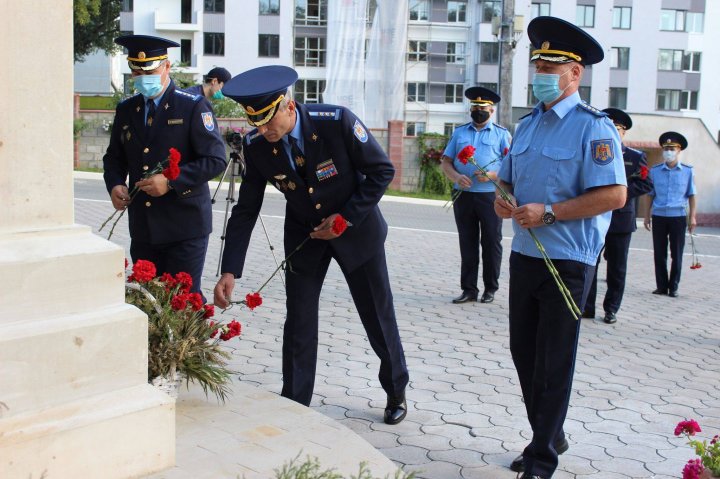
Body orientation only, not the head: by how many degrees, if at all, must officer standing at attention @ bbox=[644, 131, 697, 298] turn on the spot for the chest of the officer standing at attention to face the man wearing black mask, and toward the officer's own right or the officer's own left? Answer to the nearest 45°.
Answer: approximately 45° to the officer's own right

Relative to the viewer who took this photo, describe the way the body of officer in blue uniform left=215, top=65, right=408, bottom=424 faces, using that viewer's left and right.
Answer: facing the viewer and to the left of the viewer

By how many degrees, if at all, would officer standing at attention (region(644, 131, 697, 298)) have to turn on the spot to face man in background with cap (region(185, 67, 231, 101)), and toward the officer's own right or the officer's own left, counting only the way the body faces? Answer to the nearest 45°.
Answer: approximately 45° to the officer's own right

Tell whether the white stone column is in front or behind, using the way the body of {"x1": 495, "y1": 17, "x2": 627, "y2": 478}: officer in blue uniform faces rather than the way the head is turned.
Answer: in front

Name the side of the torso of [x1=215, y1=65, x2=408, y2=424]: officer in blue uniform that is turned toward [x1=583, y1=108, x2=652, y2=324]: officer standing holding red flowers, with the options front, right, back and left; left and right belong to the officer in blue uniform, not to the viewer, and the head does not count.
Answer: back

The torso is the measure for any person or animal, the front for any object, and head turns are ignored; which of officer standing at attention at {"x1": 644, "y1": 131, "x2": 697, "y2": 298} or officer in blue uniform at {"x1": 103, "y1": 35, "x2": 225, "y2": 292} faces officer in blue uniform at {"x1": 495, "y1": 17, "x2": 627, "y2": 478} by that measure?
the officer standing at attention

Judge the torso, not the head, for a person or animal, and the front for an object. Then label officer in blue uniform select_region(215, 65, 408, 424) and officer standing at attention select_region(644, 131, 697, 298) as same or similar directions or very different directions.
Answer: same or similar directions

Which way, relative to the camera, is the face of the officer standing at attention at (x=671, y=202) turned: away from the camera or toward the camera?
toward the camera

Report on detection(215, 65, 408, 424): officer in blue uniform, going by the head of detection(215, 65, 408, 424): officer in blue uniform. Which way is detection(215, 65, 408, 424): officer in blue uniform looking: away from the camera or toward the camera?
toward the camera

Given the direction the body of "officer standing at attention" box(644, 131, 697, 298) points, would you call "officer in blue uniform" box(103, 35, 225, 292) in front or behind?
in front

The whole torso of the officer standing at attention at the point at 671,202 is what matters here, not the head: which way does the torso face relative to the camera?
toward the camera

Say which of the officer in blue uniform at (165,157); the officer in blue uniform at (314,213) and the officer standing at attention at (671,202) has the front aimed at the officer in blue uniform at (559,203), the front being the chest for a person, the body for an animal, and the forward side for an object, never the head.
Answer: the officer standing at attention

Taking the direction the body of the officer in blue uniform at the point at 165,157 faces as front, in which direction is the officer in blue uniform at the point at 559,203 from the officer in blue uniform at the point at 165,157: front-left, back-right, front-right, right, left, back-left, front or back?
left

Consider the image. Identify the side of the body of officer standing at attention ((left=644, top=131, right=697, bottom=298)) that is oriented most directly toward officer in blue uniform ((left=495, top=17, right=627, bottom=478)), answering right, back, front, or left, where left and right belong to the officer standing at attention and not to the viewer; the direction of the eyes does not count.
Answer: front
